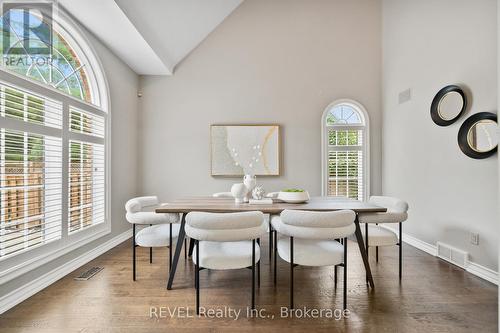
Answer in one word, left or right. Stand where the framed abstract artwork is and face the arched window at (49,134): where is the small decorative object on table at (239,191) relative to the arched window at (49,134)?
left

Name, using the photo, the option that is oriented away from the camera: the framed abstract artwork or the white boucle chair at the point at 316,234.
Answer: the white boucle chair

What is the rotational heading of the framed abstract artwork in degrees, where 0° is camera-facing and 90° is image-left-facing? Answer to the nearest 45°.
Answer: approximately 0°

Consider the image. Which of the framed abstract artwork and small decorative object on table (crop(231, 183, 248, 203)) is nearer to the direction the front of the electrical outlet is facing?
the small decorative object on table

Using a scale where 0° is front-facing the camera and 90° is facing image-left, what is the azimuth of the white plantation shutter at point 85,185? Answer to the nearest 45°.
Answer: approximately 315°

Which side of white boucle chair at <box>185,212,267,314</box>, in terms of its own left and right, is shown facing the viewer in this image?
back

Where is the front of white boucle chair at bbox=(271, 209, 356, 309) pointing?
away from the camera

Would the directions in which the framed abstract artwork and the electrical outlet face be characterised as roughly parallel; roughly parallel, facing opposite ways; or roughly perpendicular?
roughly perpendicular

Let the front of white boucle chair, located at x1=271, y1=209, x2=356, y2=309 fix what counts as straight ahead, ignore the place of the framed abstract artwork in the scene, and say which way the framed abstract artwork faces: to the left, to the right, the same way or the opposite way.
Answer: the opposite way

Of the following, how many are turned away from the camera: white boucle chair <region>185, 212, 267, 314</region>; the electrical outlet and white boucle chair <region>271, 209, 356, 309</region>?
2

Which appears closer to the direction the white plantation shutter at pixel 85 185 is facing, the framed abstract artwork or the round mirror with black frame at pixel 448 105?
the round mirror with black frame

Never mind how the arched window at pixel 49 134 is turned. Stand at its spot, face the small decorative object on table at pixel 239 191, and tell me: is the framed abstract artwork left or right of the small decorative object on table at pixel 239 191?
left

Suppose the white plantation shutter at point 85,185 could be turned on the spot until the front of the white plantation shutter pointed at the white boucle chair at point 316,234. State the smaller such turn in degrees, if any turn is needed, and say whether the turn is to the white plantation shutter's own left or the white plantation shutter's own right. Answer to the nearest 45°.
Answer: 0° — it already faces it

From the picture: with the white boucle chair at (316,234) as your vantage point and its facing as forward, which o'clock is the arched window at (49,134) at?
The arched window is roughly at 9 o'clock from the white boucle chair.
